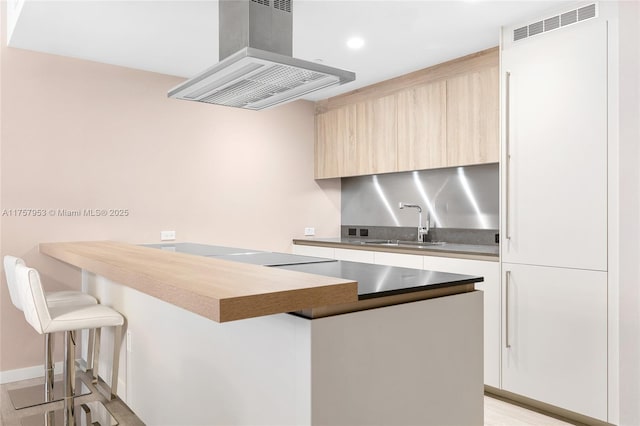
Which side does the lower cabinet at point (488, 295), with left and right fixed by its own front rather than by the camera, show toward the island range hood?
front

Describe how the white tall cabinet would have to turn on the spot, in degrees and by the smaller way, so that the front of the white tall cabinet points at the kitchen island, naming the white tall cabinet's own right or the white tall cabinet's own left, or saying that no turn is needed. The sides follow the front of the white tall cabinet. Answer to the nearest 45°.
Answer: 0° — it already faces it

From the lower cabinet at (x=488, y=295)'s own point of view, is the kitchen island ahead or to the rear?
ahead

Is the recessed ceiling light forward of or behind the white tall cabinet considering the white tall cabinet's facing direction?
forward

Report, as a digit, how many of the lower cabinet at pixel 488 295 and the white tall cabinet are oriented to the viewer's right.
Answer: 0

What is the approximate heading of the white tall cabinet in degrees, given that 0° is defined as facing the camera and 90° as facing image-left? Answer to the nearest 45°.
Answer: approximately 45°

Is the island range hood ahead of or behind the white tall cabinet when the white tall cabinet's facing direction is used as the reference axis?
ahead

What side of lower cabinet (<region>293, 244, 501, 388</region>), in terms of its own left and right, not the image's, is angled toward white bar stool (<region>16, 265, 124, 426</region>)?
front
